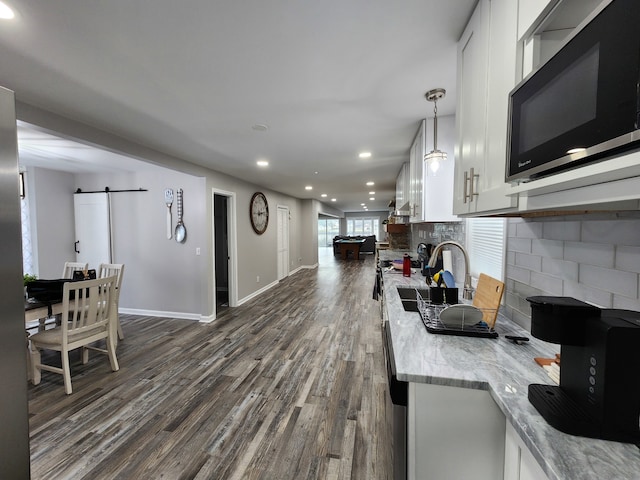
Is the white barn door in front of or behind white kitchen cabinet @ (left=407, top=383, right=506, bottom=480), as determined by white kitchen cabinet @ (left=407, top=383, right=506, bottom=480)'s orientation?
in front

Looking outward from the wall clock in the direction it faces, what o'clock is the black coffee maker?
The black coffee maker is roughly at 1 o'clock from the wall clock.

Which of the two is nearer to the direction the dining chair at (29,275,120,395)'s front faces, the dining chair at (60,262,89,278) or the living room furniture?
the dining chair

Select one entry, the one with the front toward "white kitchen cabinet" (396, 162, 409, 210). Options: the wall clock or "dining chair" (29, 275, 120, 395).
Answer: the wall clock

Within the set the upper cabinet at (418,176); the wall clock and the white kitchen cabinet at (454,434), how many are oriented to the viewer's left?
2

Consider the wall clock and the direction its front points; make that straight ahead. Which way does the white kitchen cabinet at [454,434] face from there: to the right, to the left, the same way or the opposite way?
the opposite way

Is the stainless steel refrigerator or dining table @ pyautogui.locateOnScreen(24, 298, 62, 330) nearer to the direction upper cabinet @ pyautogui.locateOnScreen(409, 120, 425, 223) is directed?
the dining table

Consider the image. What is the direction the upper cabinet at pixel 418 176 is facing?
to the viewer's left

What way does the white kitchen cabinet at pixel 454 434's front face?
to the viewer's left

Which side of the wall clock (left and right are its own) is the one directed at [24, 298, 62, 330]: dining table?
right

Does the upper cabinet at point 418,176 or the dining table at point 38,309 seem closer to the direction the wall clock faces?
the upper cabinet

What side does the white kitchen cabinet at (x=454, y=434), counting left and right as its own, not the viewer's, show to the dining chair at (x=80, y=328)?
front
